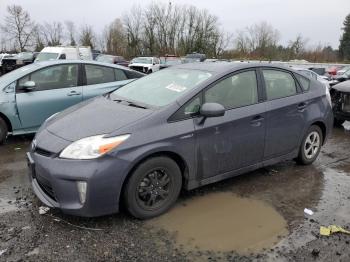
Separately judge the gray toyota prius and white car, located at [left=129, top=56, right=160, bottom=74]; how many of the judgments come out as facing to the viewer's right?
0

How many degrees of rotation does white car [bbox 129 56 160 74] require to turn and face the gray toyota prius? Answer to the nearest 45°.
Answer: approximately 45° to its left

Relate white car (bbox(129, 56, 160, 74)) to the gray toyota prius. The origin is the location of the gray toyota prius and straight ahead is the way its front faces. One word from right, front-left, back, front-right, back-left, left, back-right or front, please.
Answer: back-right

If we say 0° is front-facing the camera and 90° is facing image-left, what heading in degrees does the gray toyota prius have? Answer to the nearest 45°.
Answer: approximately 45°
